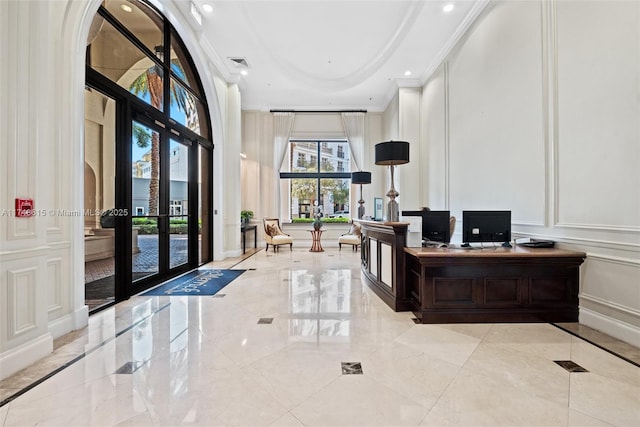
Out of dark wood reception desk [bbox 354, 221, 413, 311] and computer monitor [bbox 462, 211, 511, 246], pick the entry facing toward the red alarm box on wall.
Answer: the dark wood reception desk

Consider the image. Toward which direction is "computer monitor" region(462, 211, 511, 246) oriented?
away from the camera

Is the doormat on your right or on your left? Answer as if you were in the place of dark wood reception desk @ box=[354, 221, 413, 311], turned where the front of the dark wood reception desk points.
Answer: on your right

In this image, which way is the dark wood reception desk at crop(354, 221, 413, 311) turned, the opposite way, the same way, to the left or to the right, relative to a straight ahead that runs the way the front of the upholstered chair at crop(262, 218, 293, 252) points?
to the right

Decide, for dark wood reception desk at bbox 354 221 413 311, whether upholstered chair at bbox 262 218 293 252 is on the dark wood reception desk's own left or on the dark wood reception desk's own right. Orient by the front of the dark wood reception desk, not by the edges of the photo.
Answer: on the dark wood reception desk's own right

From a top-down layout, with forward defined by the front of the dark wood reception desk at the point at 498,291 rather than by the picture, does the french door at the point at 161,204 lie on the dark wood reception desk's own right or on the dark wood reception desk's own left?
on the dark wood reception desk's own right

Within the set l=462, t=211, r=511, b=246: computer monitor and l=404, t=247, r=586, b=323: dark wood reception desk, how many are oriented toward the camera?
1

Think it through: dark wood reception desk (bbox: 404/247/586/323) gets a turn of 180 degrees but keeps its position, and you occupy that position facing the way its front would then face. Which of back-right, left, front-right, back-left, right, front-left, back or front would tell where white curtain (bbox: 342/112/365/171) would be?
front-left

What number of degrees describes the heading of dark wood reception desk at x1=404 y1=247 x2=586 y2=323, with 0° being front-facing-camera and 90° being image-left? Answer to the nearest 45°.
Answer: approximately 0°

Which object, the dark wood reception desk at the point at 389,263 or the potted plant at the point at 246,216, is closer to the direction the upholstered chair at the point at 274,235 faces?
the dark wood reception desk
